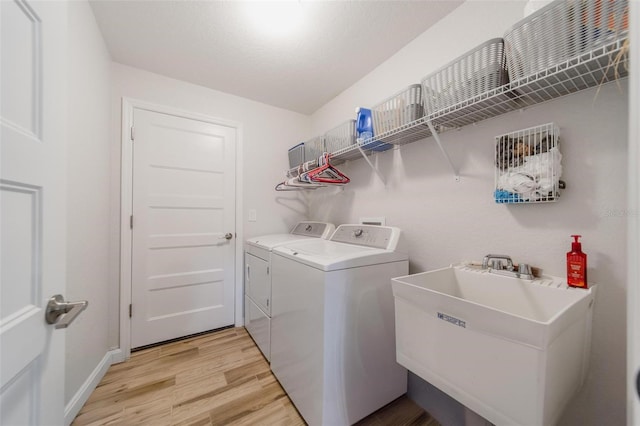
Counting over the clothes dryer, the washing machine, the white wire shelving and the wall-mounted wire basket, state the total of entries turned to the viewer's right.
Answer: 0

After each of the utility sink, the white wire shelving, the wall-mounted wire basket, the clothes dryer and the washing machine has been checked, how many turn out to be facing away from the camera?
0

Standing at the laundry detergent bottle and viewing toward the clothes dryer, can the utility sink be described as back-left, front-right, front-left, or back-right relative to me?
back-left

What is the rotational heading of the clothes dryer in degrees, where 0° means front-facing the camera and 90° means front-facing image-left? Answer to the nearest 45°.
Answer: approximately 45°

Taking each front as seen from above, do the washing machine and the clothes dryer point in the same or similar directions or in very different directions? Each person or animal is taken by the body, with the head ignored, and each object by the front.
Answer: same or similar directions

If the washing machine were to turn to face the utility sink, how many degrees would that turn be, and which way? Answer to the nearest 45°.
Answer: approximately 90° to its left

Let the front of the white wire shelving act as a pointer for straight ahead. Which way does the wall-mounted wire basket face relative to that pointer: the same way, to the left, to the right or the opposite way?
the same way

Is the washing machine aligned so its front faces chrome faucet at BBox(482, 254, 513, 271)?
no

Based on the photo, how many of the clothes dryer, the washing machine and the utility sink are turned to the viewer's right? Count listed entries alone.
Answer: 0

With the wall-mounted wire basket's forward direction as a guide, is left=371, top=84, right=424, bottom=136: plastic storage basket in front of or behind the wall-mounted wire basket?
in front

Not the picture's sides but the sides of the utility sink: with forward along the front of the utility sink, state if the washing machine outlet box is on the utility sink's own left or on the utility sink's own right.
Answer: on the utility sink's own right

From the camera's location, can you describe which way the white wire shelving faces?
facing the viewer and to the left of the viewer
